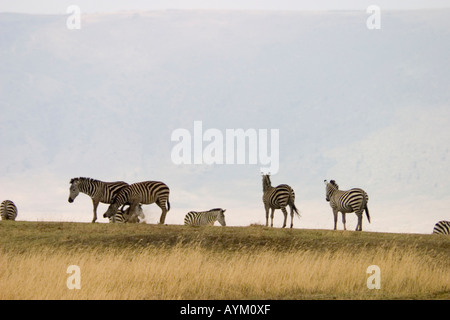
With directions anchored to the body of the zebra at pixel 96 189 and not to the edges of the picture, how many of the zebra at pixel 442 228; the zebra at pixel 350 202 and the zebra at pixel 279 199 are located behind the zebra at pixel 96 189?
3

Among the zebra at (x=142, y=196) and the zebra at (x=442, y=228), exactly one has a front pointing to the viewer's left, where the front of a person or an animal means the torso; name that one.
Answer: the zebra at (x=142, y=196)

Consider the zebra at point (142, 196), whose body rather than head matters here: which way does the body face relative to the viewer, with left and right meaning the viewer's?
facing to the left of the viewer

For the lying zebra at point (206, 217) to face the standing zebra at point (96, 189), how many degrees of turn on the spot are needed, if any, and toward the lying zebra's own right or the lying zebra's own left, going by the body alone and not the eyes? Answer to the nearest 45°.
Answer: approximately 135° to the lying zebra's own right

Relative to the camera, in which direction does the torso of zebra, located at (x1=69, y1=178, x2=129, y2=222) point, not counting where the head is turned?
to the viewer's left
